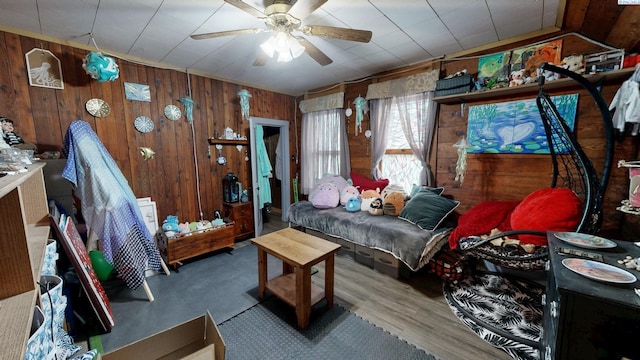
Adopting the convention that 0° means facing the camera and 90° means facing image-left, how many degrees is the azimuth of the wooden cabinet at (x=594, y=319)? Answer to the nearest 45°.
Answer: approximately 90°

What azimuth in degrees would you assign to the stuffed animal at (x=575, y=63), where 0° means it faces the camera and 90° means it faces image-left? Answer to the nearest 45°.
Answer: approximately 45°

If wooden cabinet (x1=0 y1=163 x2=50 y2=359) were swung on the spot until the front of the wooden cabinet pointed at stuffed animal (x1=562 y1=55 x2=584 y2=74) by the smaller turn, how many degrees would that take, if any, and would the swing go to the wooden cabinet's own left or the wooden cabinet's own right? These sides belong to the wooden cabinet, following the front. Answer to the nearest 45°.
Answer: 0° — it already faces it

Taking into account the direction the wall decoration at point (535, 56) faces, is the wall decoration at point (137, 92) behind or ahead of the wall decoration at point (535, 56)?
ahead

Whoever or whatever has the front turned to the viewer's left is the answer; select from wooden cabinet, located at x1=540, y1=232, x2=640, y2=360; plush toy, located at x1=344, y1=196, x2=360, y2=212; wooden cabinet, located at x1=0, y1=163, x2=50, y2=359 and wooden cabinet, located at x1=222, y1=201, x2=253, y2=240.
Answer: wooden cabinet, located at x1=540, y1=232, x2=640, y2=360

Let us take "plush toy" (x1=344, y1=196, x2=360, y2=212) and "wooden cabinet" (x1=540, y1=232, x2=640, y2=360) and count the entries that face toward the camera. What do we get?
1

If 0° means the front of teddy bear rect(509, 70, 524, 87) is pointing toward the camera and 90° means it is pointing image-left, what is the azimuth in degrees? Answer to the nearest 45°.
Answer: approximately 45°
